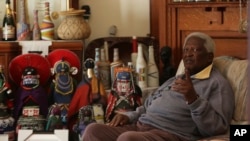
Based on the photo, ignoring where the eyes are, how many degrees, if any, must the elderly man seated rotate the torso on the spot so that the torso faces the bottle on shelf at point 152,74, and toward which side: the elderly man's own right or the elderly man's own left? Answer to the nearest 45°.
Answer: approximately 135° to the elderly man's own right

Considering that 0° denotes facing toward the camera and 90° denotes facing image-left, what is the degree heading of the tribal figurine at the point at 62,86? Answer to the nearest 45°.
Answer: approximately 0°
